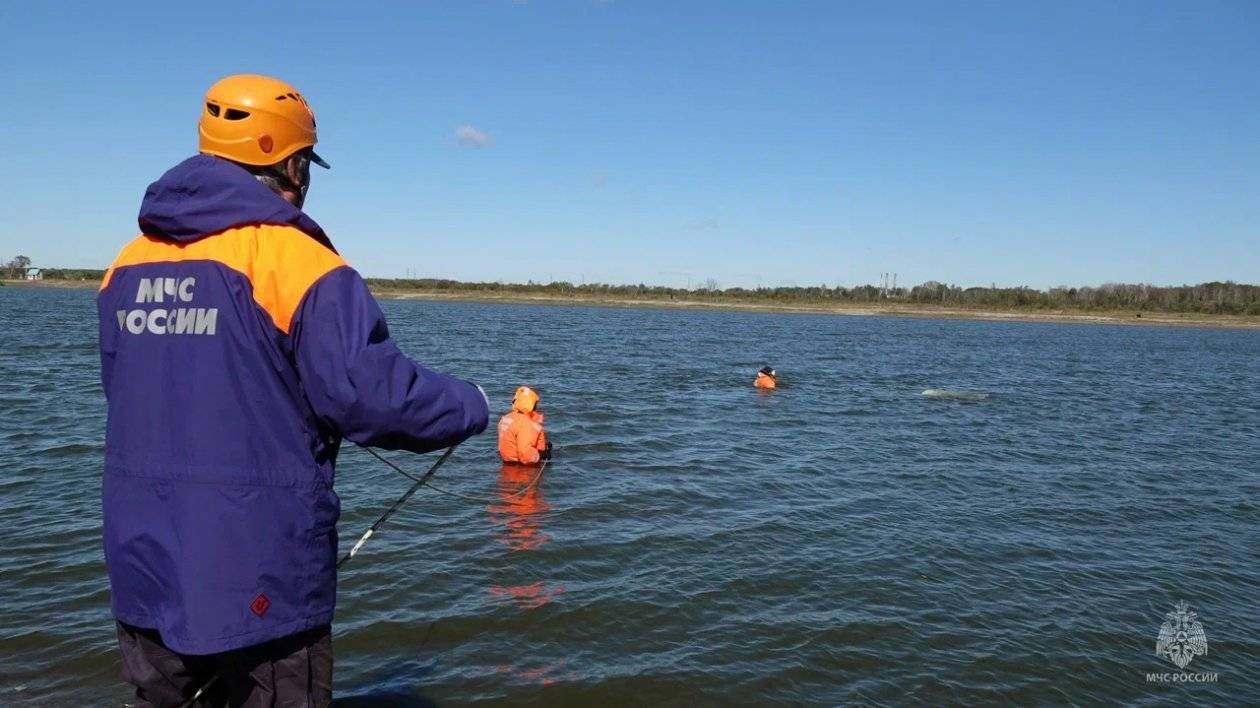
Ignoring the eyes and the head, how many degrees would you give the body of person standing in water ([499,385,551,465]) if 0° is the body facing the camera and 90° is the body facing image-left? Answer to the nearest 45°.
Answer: approximately 225°

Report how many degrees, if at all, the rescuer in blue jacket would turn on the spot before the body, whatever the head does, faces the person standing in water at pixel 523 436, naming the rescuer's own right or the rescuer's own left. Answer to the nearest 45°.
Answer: approximately 45° to the rescuer's own left

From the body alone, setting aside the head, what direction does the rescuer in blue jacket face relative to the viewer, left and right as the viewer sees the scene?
facing away from the viewer and to the right of the viewer

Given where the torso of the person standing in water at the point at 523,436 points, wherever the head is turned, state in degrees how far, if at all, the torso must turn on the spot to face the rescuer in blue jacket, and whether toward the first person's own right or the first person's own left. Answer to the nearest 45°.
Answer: approximately 135° to the first person's own right

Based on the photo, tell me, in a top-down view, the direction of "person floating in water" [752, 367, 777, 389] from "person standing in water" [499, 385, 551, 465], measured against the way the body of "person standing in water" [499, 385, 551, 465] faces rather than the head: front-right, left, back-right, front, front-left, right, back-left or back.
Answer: front

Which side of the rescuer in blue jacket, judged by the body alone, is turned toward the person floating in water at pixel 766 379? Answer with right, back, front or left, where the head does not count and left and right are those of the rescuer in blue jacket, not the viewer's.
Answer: front

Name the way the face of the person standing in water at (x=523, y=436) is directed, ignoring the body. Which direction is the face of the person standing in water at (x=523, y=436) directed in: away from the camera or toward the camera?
away from the camera
